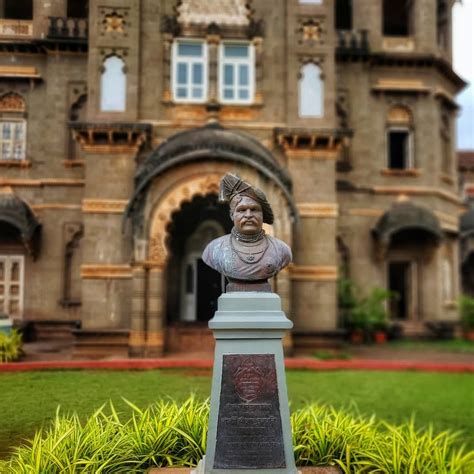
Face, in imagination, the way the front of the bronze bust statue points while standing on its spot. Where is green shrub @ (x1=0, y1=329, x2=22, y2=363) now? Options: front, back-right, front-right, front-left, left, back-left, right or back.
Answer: back-right

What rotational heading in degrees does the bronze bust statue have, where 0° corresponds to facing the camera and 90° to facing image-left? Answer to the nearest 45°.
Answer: approximately 0°

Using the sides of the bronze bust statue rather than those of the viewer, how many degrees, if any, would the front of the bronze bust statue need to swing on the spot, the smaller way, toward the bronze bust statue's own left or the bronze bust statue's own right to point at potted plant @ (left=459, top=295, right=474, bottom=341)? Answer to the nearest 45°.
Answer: approximately 135° to the bronze bust statue's own left

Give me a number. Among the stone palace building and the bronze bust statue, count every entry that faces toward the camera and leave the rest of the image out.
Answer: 2

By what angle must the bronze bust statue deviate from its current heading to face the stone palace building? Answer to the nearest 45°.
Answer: approximately 180°

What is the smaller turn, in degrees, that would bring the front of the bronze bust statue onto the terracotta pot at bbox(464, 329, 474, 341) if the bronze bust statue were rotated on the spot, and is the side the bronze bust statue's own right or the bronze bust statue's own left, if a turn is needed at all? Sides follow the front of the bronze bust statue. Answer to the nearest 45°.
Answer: approximately 135° to the bronze bust statue's own left

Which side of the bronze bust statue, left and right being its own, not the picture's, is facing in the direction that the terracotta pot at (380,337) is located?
back

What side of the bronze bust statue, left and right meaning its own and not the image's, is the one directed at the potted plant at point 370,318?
back
